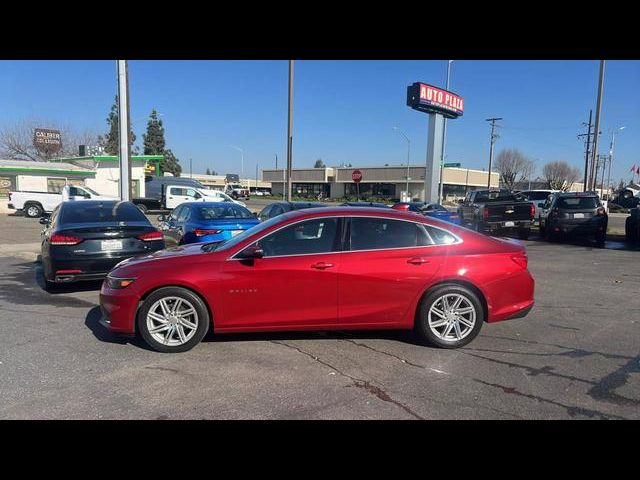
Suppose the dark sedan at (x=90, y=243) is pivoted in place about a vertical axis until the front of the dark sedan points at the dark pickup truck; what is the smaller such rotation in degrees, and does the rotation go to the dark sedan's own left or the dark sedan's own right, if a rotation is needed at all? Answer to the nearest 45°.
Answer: approximately 90° to the dark sedan's own right

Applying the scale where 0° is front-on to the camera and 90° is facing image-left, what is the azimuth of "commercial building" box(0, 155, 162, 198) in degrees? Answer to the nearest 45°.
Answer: approximately 0°

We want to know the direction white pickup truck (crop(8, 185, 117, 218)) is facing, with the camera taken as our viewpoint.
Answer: facing to the right of the viewer

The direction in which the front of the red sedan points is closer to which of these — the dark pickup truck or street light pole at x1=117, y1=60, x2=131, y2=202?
the street light pole

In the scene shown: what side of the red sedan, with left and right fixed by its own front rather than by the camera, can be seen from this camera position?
left

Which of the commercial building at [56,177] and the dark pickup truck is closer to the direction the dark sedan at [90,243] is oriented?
the commercial building

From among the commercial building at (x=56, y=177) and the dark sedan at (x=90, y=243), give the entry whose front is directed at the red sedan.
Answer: the commercial building

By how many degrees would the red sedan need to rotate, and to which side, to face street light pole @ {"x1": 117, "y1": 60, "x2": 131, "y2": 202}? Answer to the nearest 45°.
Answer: approximately 45° to its right

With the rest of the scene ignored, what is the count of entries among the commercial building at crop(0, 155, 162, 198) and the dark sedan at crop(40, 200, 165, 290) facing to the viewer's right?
0

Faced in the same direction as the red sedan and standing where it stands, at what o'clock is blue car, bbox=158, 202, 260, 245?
The blue car is roughly at 2 o'clock from the red sedan.

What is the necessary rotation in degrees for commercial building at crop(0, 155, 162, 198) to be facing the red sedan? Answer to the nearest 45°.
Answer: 0° — it already faces it

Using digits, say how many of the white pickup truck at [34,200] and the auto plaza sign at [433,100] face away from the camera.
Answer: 0

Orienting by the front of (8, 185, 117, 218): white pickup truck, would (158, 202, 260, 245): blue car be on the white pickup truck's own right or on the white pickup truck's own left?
on the white pickup truck's own right

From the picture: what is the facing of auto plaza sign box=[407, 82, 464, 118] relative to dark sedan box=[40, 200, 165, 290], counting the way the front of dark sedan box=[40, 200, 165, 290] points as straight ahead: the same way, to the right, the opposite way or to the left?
the opposite way

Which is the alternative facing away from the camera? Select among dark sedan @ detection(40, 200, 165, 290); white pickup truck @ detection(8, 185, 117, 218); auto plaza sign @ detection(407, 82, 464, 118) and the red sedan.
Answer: the dark sedan

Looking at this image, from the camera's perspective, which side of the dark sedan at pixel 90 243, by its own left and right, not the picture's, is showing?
back

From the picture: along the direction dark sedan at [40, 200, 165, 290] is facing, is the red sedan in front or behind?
behind
